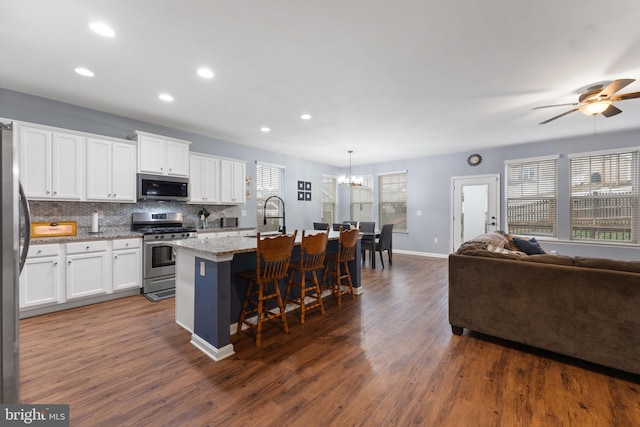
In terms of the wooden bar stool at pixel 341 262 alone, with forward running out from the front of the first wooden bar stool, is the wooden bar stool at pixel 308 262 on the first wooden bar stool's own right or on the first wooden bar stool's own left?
on the first wooden bar stool's own left

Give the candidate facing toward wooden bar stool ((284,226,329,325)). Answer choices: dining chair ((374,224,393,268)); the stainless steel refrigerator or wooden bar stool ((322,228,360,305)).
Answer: the stainless steel refrigerator

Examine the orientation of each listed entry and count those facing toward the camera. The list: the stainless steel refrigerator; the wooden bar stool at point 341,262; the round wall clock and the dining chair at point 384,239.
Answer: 1

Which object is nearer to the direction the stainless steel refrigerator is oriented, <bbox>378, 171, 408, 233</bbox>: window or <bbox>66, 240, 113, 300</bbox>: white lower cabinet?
the window

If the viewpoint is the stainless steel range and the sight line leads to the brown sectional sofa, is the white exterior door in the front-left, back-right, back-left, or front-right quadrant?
front-left

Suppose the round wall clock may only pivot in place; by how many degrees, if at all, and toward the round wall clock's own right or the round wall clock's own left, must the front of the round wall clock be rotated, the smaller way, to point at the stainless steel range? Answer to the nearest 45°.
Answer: approximately 45° to the round wall clock's own right

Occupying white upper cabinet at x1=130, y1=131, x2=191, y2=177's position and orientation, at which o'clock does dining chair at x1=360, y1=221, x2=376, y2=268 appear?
The dining chair is roughly at 11 o'clock from the white upper cabinet.

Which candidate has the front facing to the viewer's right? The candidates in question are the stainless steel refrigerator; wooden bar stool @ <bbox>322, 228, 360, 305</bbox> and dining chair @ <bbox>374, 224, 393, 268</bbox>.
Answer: the stainless steel refrigerator

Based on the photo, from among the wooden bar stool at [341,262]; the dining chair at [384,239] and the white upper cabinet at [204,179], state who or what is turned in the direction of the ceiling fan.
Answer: the white upper cabinet

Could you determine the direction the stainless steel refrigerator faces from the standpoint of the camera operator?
facing to the right of the viewer

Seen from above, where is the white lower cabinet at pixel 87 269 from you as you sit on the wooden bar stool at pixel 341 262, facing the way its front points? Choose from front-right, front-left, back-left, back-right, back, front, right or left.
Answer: front-left

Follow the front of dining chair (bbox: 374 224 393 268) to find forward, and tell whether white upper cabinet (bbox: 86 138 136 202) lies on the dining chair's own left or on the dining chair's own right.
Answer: on the dining chair's own left

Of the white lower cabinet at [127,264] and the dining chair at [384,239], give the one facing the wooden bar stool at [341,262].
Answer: the white lower cabinet

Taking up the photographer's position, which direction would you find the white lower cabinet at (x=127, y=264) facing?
facing the viewer and to the right of the viewer
